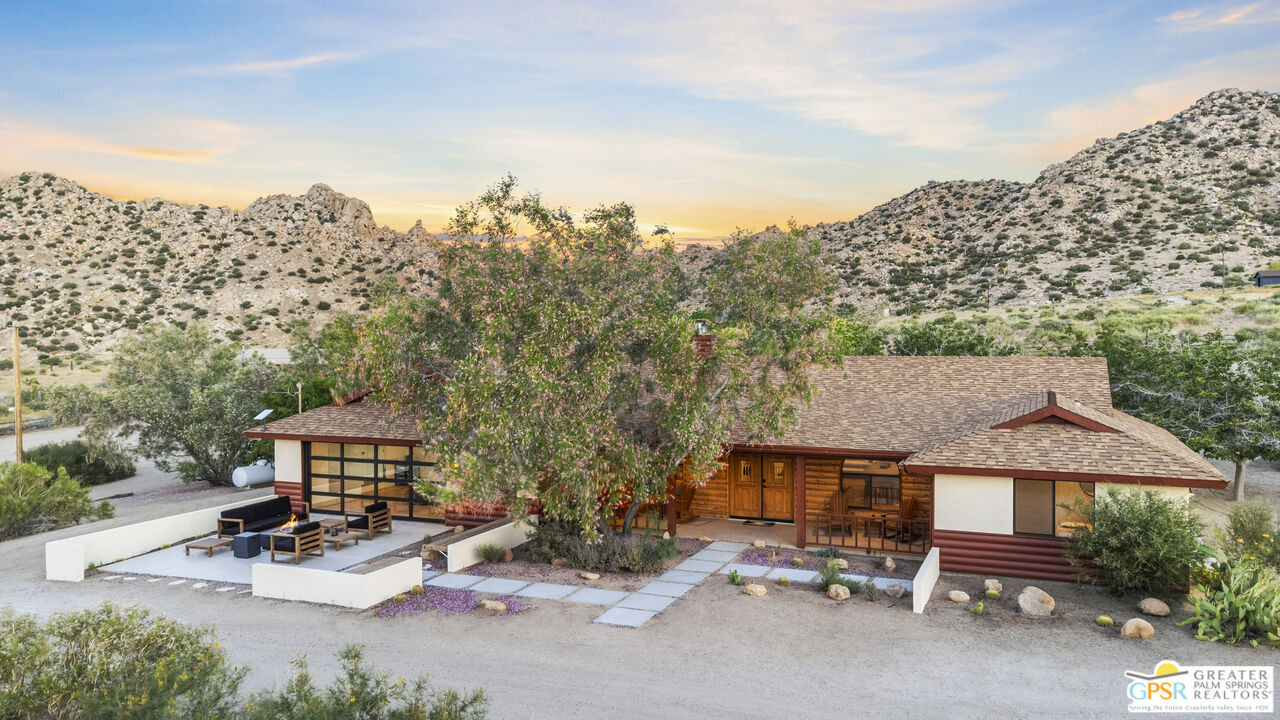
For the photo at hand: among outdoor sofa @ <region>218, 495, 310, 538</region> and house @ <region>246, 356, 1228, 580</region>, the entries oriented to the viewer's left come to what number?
0

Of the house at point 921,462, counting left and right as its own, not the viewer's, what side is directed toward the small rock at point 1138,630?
front

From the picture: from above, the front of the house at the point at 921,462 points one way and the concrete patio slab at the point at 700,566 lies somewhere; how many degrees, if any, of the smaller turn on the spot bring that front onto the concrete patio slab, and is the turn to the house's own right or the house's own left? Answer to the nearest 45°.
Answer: approximately 45° to the house's own right

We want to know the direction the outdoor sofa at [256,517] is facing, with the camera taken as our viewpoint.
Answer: facing the viewer and to the right of the viewer

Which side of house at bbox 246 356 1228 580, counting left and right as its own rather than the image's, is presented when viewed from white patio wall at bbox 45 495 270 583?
right

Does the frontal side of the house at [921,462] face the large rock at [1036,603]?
yes

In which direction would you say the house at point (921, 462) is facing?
toward the camera
